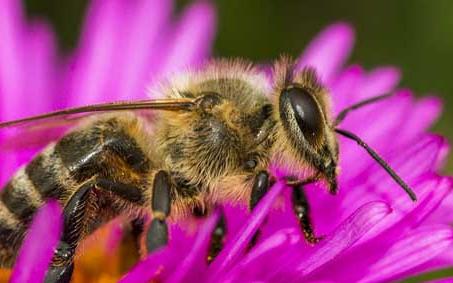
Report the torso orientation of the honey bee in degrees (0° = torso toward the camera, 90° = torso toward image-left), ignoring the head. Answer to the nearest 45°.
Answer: approximately 270°
